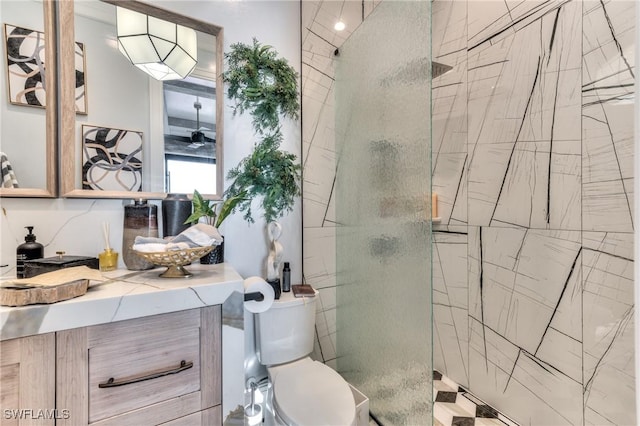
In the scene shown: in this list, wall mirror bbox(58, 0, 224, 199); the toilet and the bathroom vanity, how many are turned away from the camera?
0

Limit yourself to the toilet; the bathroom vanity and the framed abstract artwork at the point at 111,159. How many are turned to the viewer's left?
0

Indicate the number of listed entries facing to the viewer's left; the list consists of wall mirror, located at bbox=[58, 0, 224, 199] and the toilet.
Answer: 0

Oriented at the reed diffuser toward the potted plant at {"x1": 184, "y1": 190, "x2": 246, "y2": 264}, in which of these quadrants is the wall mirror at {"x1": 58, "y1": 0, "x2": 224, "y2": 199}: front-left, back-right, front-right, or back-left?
front-left

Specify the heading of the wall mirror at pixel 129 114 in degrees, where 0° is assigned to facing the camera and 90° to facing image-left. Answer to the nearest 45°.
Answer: approximately 315°

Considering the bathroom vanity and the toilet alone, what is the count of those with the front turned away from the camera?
0

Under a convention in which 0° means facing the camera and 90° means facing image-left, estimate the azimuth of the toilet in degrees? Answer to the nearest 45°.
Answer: approximately 315°
